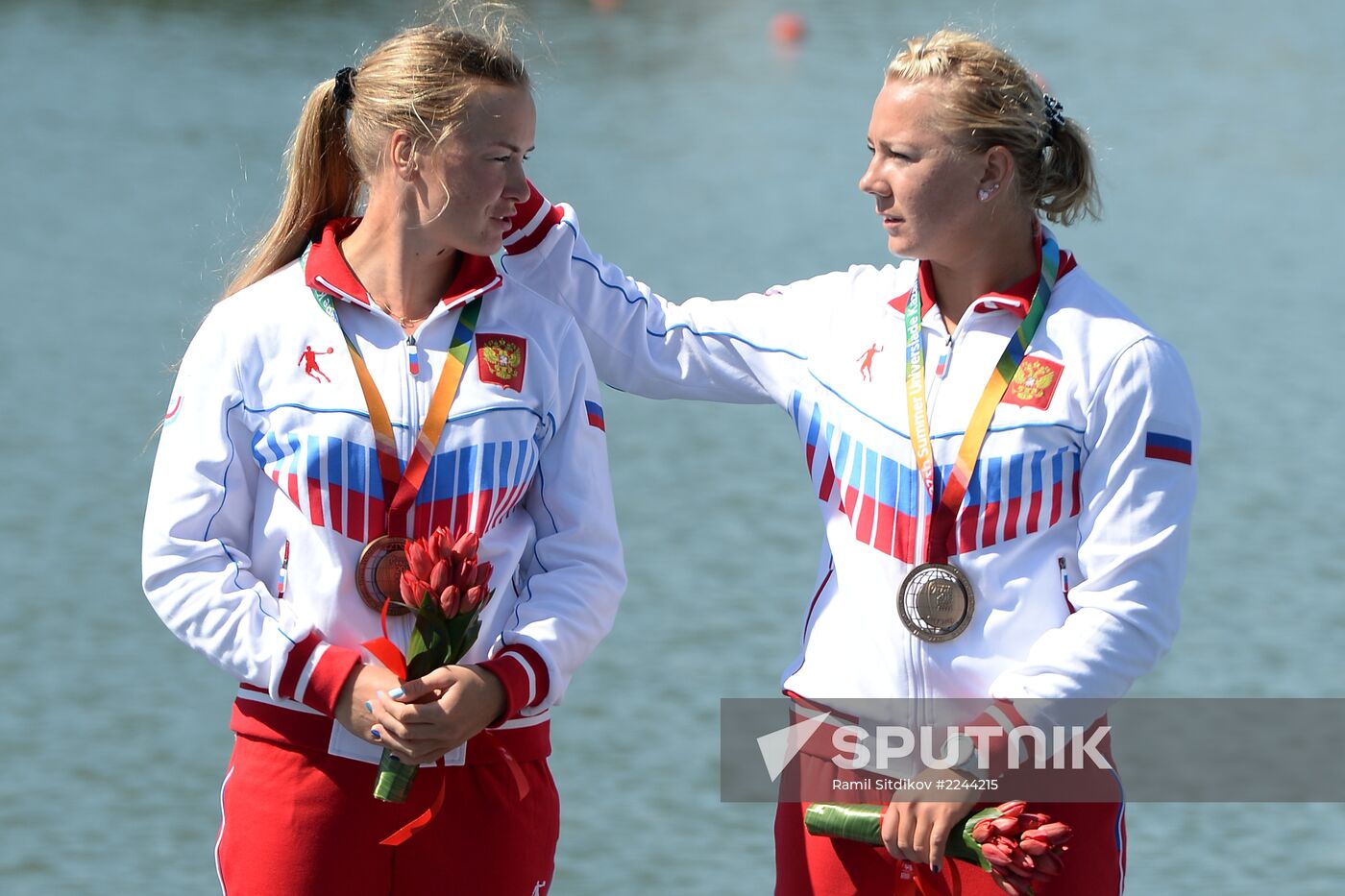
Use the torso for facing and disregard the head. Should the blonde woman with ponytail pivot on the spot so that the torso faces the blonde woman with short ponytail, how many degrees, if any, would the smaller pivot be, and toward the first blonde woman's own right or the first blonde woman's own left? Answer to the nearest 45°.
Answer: approximately 90° to the first blonde woman's own left

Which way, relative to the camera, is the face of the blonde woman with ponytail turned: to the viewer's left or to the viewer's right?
to the viewer's right

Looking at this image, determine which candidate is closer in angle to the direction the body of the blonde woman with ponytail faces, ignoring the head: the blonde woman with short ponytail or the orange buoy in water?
the blonde woman with short ponytail

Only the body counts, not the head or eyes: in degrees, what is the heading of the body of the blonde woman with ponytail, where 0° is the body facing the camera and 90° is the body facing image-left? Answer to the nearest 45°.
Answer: approximately 0°

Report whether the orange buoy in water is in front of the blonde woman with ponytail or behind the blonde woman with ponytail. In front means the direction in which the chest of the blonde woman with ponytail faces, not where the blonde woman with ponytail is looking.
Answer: behind
